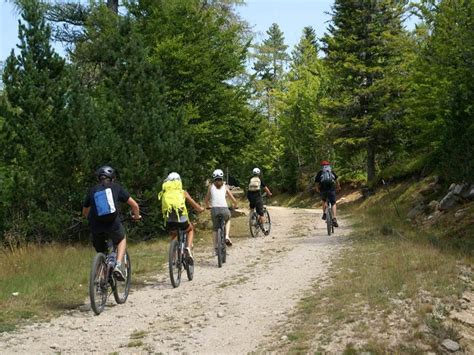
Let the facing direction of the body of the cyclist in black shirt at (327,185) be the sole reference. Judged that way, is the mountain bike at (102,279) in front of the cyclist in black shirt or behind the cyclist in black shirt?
behind

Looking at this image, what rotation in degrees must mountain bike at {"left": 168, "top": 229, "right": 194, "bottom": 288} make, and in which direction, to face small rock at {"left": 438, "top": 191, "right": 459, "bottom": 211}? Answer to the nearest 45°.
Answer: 0° — it already faces it

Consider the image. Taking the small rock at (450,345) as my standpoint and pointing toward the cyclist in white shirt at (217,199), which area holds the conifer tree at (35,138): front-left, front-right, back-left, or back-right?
front-left

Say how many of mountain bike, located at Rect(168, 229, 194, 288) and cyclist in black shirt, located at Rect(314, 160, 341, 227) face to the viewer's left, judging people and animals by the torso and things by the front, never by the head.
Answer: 0

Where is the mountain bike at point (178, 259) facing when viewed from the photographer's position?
facing away from the viewer and to the right of the viewer

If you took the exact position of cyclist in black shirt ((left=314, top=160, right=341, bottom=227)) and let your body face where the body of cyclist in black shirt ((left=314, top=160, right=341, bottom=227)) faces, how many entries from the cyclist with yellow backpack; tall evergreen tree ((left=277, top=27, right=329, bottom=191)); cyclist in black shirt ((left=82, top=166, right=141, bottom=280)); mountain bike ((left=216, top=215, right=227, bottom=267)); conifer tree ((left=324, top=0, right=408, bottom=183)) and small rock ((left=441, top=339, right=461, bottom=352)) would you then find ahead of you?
2

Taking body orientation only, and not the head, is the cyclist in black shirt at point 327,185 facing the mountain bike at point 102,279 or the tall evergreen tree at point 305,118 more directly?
the tall evergreen tree

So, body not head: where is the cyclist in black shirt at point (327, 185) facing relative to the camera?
away from the camera

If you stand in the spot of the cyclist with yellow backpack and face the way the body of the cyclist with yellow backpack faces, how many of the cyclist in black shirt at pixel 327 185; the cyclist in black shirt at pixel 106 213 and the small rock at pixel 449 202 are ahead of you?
2

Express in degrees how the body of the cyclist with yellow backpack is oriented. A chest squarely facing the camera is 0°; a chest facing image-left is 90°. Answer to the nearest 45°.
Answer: approximately 225°

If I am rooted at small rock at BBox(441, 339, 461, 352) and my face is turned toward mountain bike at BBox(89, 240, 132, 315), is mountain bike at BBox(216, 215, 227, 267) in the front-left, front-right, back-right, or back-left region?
front-right

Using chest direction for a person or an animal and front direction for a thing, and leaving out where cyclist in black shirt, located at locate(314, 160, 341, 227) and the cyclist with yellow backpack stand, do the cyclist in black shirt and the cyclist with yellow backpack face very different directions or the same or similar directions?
same or similar directions

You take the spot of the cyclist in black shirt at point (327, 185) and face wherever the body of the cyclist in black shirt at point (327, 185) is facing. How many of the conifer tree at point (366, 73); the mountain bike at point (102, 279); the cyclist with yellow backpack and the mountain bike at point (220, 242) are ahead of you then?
1

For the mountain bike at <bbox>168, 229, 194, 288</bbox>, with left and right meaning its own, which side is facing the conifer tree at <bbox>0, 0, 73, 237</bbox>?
left

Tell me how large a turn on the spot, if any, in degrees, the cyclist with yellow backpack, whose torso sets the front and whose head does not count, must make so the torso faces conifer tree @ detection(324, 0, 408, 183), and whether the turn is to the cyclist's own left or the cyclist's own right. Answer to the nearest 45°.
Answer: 0° — they already face it

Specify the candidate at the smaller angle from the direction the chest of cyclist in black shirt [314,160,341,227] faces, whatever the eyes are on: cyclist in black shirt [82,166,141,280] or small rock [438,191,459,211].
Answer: the small rock

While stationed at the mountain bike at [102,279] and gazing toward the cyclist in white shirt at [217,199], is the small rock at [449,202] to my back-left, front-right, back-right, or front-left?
front-right
